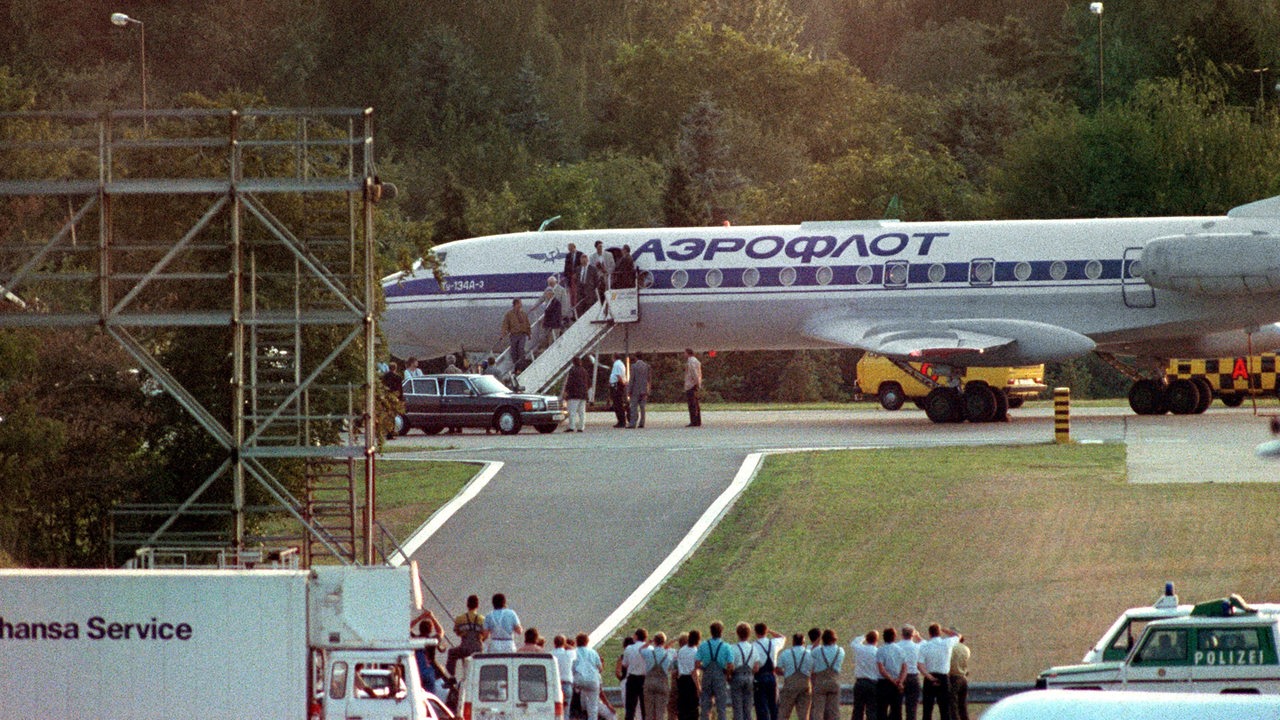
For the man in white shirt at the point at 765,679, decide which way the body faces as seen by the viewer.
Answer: away from the camera

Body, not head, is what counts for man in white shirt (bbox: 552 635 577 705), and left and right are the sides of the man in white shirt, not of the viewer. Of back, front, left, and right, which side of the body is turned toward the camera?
back

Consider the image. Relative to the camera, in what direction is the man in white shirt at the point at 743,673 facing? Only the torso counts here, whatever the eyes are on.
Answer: away from the camera

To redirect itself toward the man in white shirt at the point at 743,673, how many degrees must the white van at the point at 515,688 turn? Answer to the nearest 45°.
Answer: approximately 45° to its right

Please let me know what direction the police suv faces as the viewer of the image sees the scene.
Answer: facing to the left of the viewer

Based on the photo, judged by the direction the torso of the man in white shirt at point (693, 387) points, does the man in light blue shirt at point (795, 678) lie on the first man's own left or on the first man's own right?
on the first man's own left

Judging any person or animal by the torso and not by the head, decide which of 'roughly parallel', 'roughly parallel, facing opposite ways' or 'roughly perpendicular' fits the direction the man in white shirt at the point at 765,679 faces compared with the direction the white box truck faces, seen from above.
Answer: roughly perpendicular

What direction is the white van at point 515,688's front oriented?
away from the camera

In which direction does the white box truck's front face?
to the viewer's right

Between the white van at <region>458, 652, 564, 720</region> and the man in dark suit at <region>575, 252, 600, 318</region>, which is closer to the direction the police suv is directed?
the white van
